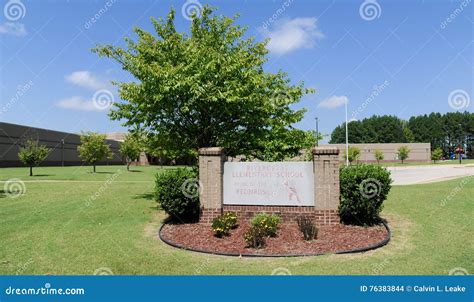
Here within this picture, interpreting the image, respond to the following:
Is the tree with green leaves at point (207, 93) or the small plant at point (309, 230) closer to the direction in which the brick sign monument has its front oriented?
the small plant

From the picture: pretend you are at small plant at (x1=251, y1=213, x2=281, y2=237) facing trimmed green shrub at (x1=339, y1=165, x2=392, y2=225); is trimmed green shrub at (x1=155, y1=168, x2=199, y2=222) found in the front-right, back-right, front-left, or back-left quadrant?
back-left

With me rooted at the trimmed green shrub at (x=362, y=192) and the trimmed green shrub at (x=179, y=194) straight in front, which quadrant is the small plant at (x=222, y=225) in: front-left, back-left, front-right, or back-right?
front-left

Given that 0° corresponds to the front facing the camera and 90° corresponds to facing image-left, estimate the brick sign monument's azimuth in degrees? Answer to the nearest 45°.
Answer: approximately 0°

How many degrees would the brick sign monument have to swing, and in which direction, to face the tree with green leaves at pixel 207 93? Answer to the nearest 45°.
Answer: approximately 135° to its right

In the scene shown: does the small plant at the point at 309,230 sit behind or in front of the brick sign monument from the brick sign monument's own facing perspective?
in front

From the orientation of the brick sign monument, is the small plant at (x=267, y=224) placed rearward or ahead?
ahead

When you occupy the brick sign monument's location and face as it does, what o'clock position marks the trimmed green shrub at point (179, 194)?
The trimmed green shrub is roughly at 3 o'clock from the brick sign monument.

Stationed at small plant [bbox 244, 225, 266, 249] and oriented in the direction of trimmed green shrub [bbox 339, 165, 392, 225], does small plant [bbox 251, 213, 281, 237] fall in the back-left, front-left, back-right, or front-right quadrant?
front-left

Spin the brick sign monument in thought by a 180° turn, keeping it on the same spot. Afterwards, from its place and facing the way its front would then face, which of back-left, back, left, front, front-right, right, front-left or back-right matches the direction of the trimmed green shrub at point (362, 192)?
right

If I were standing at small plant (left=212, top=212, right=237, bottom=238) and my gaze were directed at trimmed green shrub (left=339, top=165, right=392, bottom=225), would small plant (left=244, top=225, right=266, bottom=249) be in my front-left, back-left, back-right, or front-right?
front-right

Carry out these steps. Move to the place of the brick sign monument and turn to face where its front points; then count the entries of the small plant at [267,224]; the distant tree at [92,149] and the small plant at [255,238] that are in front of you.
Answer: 2

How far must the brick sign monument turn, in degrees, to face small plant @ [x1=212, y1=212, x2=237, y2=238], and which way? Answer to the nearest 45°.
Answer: approximately 45° to its right

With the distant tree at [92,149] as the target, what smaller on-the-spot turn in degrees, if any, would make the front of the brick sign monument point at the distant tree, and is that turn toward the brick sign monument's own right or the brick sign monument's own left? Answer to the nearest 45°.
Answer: approximately 135° to the brick sign monument's own right

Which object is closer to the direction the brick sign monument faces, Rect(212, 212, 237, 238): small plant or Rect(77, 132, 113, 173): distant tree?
the small plant

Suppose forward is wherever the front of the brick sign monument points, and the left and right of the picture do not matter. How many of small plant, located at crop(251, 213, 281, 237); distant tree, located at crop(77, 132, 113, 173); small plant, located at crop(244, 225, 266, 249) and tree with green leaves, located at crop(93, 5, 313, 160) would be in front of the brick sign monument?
2
